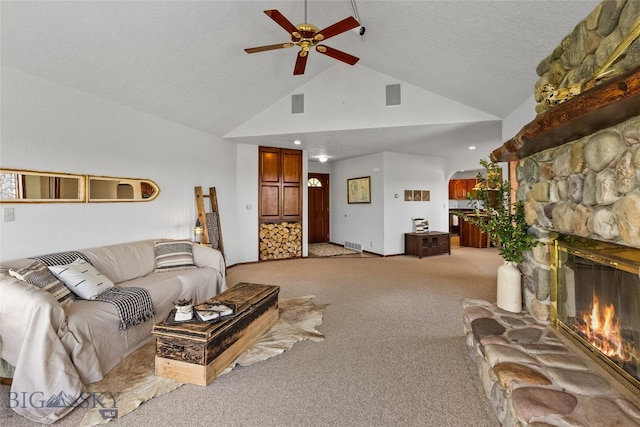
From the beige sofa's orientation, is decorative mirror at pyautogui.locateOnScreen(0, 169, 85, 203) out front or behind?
behind

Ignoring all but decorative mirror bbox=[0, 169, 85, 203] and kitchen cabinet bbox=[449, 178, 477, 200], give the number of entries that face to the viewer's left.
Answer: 0

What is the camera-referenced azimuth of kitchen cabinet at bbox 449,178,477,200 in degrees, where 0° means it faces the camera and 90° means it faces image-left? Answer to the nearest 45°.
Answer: approximately 0°

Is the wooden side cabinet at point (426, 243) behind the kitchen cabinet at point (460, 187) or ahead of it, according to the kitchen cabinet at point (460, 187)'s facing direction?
ahead

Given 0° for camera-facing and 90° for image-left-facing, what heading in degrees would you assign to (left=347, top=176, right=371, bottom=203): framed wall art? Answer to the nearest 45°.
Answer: approximately 45°

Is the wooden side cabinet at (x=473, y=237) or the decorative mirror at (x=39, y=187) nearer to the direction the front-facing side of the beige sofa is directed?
the wooden side cabinet

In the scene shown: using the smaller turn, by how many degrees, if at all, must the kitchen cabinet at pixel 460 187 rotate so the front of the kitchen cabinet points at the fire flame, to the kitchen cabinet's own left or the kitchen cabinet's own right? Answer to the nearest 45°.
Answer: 0° — it already faces it

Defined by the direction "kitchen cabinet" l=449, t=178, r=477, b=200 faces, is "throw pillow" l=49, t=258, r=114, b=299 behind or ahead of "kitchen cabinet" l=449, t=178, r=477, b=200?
ahead

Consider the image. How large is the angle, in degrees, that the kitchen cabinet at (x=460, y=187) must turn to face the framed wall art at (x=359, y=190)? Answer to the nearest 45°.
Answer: approximately 45° to its right

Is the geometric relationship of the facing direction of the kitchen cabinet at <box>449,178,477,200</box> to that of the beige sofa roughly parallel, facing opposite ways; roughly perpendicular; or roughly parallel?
roughly perpendicular
